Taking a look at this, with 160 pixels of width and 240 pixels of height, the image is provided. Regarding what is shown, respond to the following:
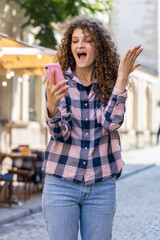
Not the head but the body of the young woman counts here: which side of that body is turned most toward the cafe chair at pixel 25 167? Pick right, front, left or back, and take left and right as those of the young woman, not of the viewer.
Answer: back

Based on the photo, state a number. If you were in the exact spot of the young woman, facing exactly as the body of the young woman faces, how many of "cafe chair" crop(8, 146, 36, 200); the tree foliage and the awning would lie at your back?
3

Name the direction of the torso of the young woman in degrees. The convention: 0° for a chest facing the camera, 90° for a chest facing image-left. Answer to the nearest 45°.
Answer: approximately 0°

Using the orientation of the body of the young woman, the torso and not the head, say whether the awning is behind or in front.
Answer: behind

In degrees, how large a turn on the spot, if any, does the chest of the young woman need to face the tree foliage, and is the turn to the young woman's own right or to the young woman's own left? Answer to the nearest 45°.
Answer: approximately 180°
